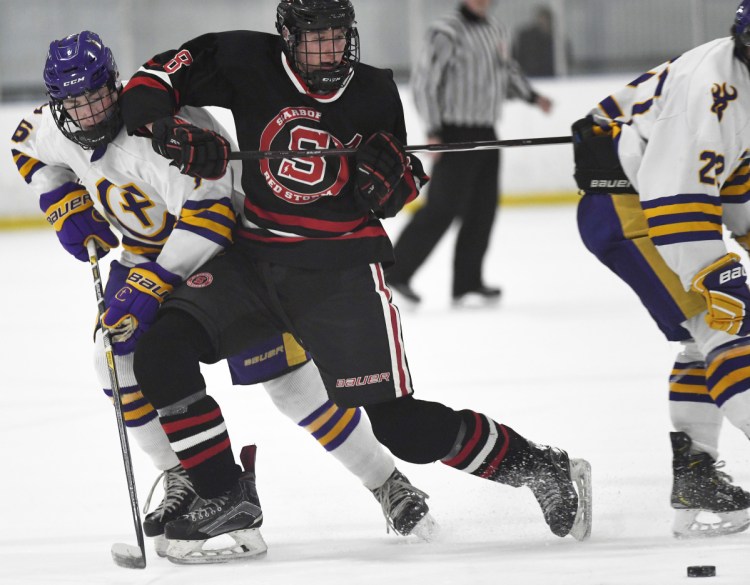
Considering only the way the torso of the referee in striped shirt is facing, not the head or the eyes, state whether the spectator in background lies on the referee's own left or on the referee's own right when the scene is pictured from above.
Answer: on the referee's own left

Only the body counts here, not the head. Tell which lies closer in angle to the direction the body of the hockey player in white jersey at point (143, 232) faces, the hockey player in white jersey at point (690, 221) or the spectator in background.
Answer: the hockey player in white jersey

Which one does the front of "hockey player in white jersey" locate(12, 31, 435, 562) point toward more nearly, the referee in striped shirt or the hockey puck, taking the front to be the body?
the hockey puck

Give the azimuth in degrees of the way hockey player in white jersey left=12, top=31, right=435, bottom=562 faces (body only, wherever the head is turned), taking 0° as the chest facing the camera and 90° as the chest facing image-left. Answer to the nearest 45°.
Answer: approximately 0°

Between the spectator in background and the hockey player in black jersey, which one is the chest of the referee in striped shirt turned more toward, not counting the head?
the hockey player in black jersey

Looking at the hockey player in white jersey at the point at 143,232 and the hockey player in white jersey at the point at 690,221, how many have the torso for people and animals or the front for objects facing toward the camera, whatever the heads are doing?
1

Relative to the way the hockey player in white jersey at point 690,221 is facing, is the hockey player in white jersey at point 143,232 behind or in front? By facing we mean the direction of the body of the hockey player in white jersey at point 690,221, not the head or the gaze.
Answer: behind

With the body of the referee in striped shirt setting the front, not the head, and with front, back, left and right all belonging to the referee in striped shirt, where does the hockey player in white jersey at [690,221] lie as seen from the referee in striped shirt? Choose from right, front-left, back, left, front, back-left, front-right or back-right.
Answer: front-right
